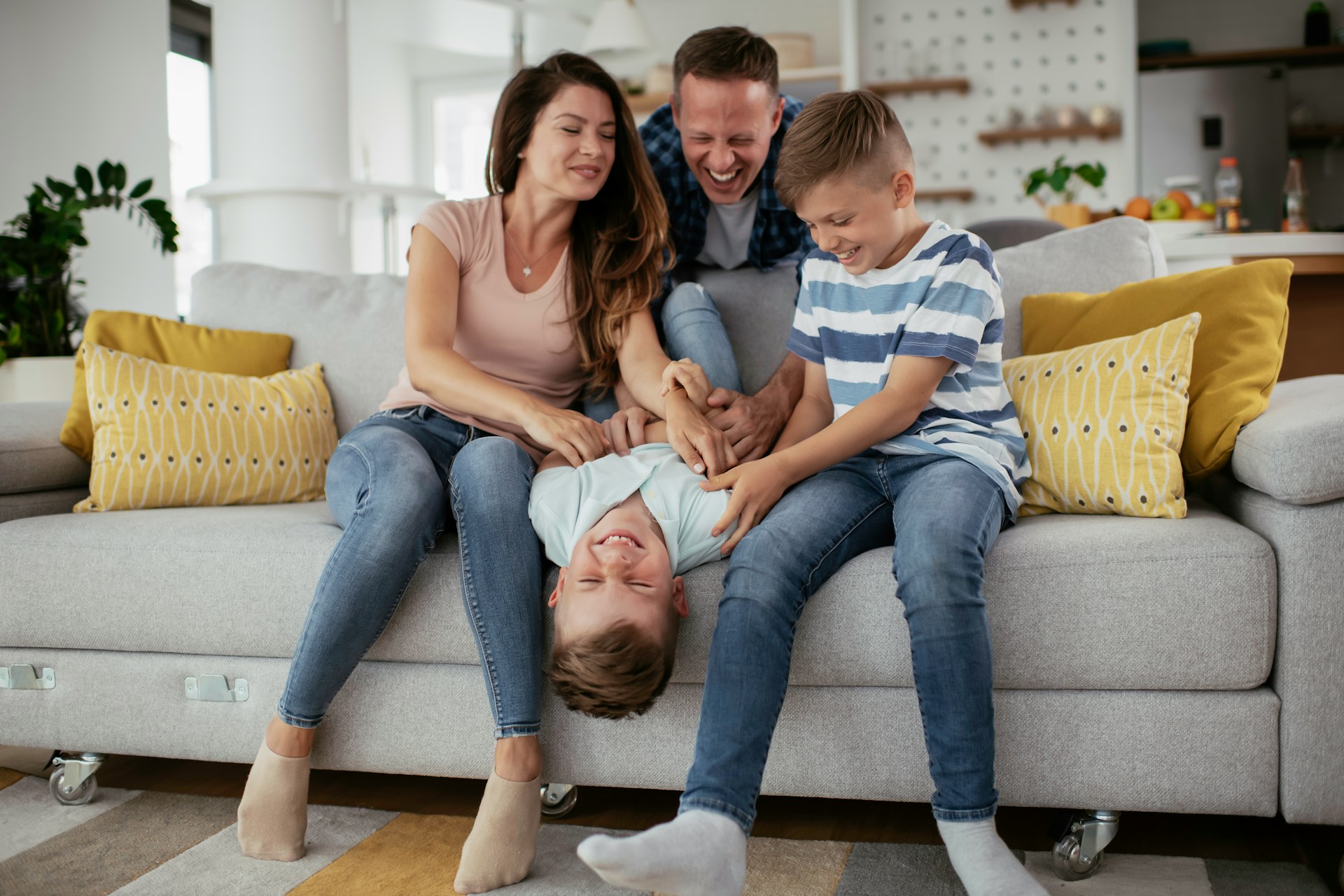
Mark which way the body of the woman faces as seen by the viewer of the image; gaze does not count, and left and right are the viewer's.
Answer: facing the viewer

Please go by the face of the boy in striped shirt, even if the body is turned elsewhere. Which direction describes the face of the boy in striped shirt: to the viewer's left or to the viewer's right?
to the viewer's left

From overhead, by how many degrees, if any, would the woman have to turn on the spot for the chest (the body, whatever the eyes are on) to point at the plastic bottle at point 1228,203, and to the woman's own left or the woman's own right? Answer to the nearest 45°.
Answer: approximately 135° to the woman's own left

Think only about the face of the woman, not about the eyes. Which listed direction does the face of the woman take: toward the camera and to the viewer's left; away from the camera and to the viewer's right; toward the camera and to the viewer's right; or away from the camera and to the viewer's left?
toward the camera and to the viewer's right

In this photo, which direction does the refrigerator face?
toward the camera

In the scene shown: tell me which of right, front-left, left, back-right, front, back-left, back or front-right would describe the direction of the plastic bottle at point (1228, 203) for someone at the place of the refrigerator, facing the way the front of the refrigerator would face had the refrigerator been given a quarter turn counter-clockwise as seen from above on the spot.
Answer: right

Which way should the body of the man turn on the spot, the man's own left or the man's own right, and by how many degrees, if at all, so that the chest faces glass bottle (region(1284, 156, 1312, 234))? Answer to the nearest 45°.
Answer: approximately 135° to the man's own left

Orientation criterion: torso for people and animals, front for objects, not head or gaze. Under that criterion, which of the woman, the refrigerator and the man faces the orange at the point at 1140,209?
the refrigerator

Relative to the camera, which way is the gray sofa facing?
toward the camera
